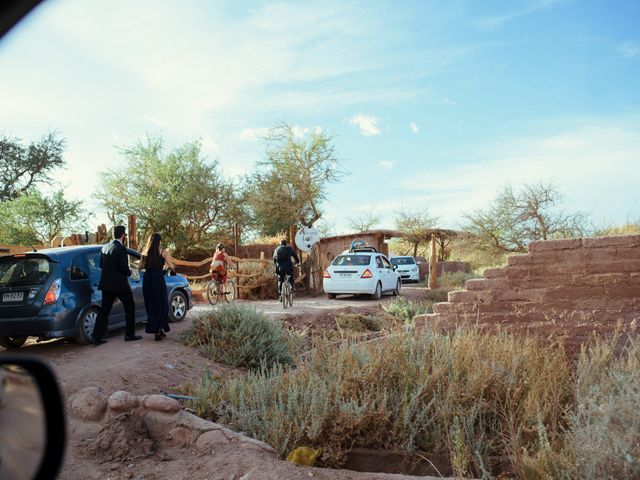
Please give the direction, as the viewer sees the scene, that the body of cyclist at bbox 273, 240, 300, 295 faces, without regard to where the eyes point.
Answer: away from the camera

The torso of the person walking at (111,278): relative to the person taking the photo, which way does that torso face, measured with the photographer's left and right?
facing away from the viewer and to the right of the viewer

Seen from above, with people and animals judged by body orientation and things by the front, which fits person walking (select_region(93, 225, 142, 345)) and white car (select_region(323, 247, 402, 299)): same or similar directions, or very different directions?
same or similar directions

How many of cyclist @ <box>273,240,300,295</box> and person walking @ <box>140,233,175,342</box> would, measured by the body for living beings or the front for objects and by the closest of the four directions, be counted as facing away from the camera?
2

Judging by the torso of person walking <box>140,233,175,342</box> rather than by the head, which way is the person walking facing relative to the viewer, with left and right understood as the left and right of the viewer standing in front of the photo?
facing away from the viewer

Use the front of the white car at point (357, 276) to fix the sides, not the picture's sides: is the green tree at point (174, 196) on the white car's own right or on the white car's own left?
on the white car's own left

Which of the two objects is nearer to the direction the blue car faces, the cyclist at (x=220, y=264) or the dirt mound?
the cyclist

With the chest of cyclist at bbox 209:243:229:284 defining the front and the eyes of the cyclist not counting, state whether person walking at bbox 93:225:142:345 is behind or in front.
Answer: behind

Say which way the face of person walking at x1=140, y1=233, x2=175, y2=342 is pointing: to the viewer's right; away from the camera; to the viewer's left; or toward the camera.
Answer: away from the camera

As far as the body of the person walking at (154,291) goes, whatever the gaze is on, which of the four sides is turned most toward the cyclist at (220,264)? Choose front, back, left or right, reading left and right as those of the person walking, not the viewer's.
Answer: front

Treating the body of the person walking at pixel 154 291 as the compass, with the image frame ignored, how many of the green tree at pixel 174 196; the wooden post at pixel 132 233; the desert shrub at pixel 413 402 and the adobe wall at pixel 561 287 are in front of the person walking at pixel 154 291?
2

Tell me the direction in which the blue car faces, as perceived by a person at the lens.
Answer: facing away from the viewer and to the right of the viewer

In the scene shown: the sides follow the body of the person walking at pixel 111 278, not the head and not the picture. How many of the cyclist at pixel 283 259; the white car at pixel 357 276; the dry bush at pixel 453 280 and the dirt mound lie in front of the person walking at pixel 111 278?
3

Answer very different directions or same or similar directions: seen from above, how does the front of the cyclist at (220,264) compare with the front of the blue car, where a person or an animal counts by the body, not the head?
same or similar directions

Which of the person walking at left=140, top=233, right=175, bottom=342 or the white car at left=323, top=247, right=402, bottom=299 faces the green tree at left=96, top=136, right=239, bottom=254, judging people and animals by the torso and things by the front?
the person walking
